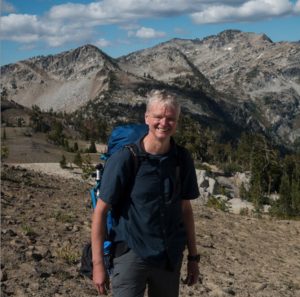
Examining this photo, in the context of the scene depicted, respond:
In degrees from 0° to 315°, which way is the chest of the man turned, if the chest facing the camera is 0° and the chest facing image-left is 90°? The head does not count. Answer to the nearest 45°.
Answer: approximately 315°
